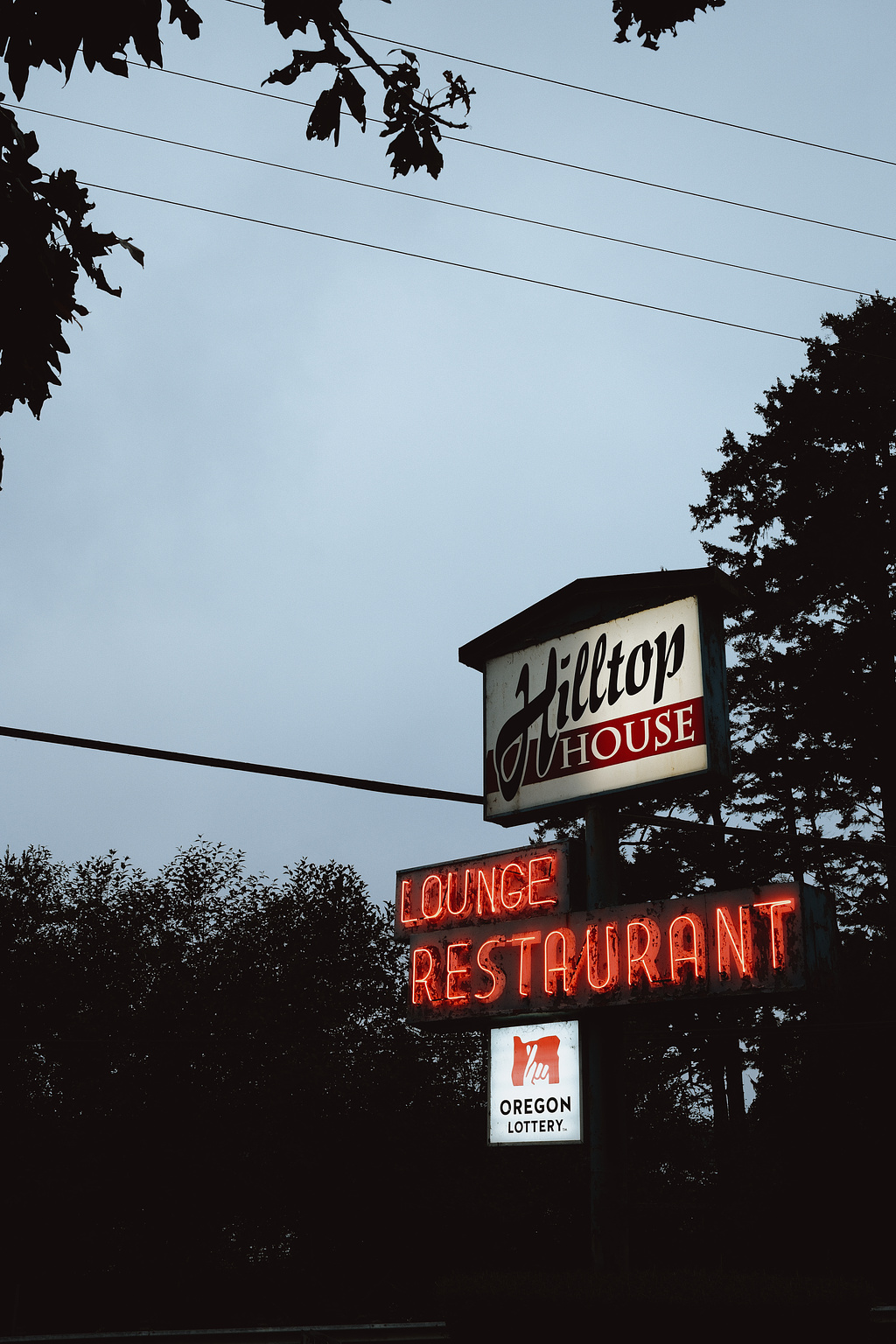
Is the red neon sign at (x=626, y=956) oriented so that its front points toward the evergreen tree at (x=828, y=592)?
no

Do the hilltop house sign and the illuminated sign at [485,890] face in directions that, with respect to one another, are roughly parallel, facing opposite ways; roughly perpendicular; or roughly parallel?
roughly parallel

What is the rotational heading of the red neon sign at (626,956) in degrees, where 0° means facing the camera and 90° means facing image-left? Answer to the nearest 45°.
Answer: approximately 45°

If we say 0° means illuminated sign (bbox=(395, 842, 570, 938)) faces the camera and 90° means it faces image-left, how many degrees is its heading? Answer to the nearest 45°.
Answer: approximately 45°

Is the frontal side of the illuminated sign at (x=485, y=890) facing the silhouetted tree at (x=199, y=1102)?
no

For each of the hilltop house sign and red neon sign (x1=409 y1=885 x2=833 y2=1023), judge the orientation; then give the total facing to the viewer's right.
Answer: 0

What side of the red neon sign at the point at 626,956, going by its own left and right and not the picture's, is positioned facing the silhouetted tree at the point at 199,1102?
right

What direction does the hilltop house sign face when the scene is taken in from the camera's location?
facing the viewer and to the left of the viewer

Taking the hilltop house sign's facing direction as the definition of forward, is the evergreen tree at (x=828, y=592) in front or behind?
behind

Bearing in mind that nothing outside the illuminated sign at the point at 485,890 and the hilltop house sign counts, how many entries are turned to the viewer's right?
0
